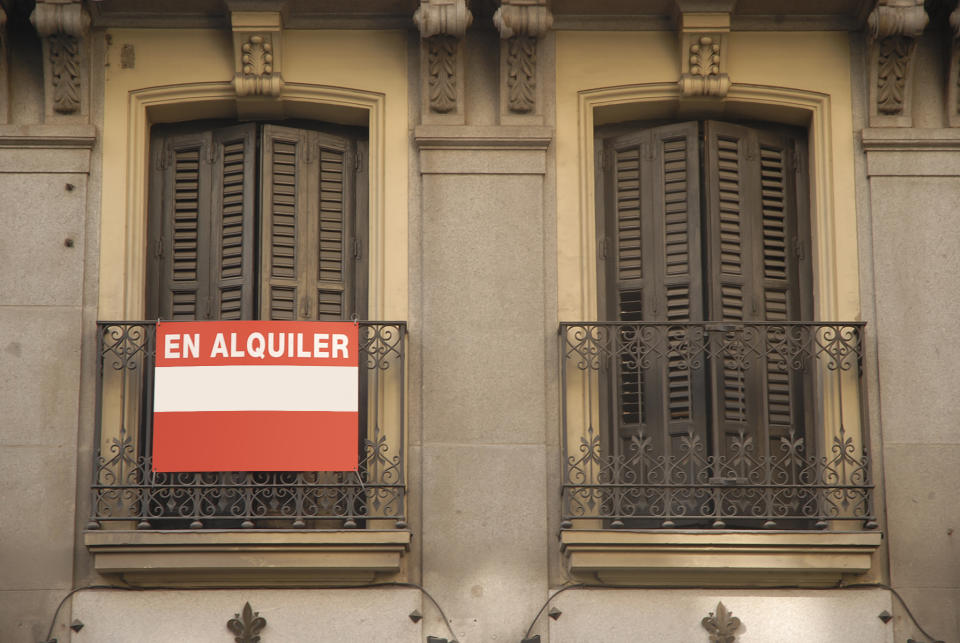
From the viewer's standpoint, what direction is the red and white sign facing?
toward the camera
